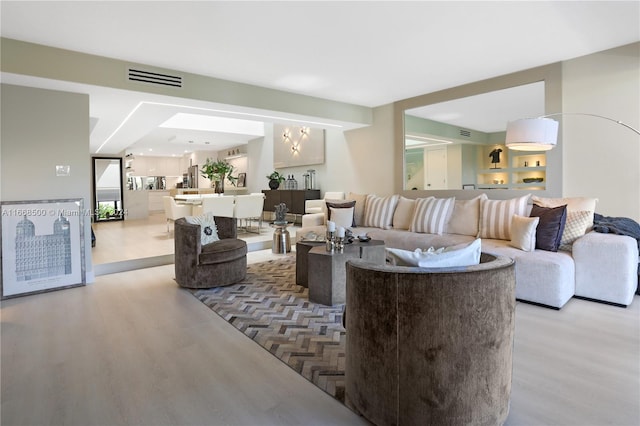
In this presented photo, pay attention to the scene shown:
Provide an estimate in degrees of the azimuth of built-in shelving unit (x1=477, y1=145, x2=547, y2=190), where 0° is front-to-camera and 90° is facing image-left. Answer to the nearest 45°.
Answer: approximately 0°

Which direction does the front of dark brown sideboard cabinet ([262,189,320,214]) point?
toward the camera

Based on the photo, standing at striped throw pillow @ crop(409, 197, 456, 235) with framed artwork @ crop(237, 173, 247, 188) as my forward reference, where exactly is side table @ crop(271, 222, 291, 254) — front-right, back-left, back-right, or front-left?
front-left

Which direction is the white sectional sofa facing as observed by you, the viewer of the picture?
facing the viewer and to the left of the viewer

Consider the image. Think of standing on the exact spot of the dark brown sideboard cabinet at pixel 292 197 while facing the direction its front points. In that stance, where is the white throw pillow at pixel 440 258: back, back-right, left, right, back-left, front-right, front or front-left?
front

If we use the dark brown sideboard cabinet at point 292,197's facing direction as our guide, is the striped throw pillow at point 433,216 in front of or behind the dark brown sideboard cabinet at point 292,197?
in front

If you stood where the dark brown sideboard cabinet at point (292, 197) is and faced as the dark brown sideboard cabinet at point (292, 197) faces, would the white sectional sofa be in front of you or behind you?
in front

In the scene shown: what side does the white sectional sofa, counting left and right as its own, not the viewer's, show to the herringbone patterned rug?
front

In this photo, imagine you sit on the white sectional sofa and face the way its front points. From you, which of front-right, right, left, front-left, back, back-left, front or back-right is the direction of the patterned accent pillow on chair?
front-right

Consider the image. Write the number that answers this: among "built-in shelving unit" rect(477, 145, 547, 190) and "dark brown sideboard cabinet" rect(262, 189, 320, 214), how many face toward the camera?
2
